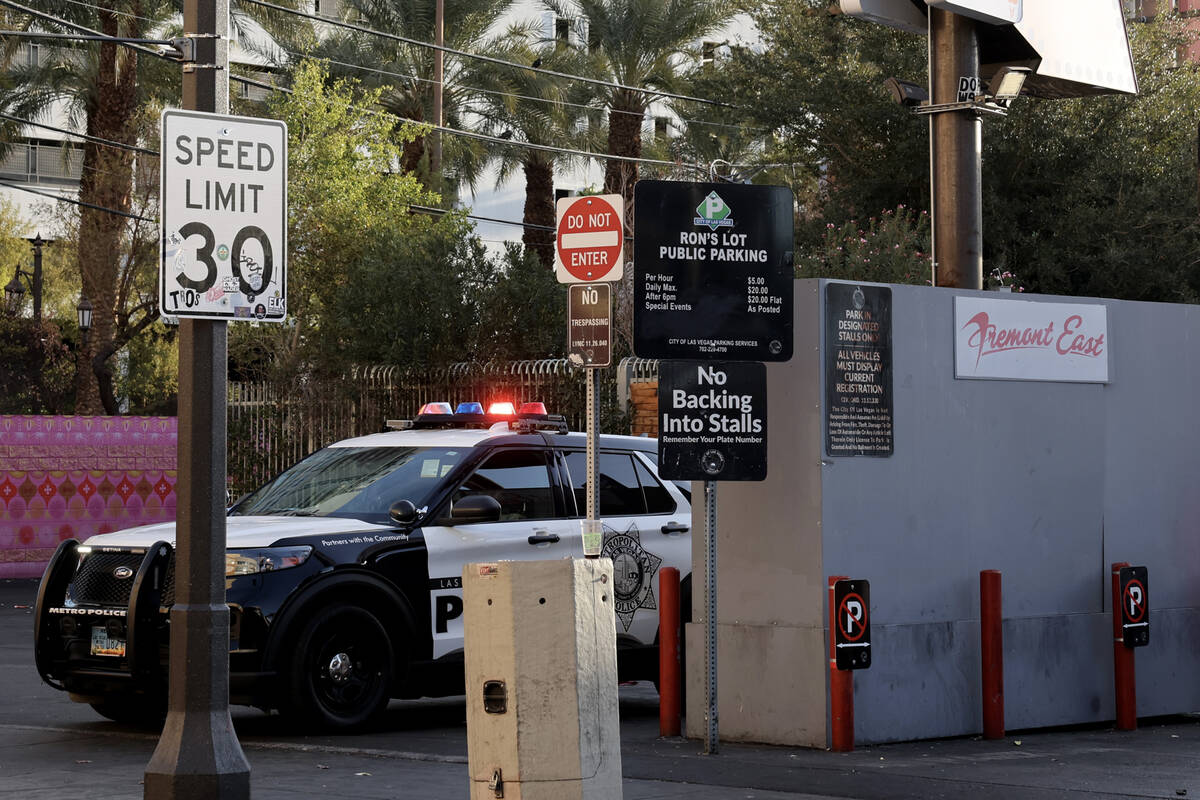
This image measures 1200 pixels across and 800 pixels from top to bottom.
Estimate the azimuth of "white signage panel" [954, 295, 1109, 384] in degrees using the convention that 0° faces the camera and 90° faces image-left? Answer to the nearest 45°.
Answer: approximately 315°

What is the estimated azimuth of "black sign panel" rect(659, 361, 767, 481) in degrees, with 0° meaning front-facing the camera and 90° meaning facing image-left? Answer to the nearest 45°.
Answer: approximately 0°

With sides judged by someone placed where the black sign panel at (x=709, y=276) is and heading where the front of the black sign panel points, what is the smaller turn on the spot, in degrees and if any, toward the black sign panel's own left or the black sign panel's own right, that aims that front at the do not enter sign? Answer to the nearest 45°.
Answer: approximately 90° to the black sign panel's own right

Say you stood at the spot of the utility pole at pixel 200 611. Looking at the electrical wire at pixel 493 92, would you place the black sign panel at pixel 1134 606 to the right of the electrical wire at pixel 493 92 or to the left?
right

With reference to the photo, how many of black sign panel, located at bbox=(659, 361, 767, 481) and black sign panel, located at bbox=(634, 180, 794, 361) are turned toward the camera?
2

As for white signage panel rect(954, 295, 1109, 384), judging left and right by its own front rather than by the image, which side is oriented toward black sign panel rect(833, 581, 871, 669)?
right

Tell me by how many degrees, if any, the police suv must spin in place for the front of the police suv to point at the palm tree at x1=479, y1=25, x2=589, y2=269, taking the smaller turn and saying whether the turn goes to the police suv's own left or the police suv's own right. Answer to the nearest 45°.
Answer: approximately 135° to the police suv's own right

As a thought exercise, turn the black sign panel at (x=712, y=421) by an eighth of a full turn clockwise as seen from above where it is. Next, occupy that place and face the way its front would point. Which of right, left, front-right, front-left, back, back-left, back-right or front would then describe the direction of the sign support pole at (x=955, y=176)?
back

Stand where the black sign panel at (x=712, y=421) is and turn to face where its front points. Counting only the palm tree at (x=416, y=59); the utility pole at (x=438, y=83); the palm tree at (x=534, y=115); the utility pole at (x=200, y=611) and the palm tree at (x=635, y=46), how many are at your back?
4

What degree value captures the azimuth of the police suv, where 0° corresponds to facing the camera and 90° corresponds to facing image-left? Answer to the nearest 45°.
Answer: approximately 45°
